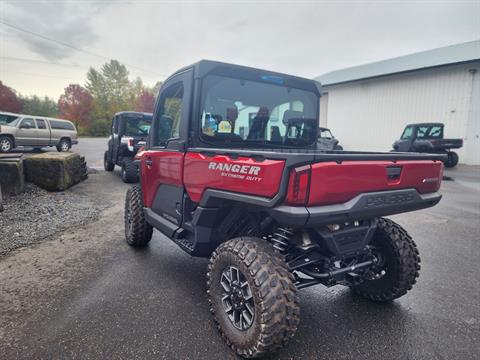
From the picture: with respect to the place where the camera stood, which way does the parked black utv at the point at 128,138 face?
facing the viewer and to the right of the viewer

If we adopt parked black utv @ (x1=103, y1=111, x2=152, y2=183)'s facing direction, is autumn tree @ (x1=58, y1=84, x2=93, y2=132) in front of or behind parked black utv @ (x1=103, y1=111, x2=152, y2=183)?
in front

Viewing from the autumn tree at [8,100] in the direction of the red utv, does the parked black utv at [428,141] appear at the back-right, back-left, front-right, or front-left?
front-left

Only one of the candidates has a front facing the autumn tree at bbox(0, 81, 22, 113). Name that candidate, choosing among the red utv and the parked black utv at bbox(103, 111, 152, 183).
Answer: the red utv

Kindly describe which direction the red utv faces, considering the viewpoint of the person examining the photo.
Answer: facing away from the viewer and to the left of the viewer

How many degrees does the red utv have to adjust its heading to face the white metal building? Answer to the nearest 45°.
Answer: approximately 45° to its right

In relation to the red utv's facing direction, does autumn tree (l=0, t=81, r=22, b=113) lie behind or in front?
in front

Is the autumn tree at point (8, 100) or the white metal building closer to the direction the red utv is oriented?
the autumn tree

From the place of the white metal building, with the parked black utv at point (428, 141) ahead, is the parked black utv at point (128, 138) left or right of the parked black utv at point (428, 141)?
right
